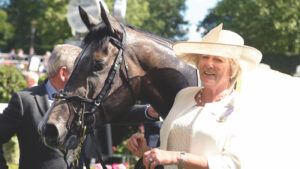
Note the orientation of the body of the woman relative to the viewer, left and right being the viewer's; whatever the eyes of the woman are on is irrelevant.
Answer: facing the viewer and to the left of the viewer

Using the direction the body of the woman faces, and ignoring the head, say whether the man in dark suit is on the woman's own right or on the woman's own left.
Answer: on the woman's own right

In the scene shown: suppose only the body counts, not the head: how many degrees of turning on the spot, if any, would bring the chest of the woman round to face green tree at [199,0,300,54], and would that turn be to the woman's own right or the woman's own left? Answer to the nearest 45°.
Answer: approximately 135° to the woman's own right

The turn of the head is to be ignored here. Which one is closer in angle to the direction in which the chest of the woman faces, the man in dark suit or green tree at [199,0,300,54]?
the man in dark suit
